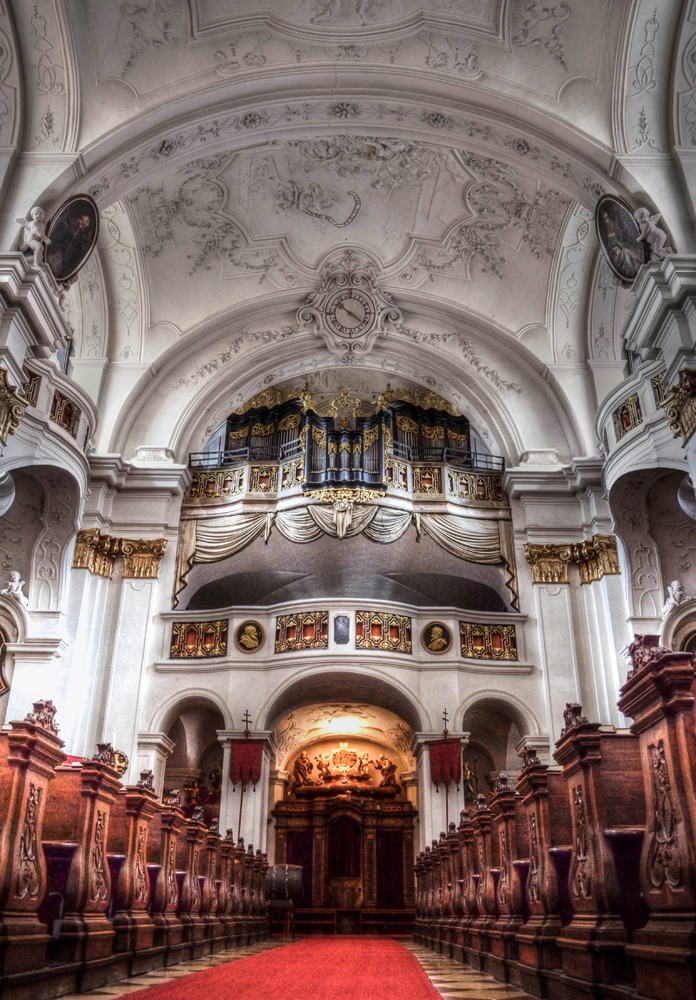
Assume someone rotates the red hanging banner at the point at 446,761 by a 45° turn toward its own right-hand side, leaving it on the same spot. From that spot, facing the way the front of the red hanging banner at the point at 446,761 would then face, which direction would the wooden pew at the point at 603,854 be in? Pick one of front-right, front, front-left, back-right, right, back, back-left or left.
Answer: front-left

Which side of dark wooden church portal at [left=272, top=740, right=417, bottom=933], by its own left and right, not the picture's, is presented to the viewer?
front

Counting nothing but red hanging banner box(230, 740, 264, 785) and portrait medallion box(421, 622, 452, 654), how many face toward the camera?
2

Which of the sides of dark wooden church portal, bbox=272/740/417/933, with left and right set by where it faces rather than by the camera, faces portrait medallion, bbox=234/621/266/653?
front

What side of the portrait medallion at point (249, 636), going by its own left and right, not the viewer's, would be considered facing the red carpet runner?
front

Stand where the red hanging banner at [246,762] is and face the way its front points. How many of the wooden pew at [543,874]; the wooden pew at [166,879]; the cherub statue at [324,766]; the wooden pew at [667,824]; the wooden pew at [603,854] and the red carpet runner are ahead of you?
5

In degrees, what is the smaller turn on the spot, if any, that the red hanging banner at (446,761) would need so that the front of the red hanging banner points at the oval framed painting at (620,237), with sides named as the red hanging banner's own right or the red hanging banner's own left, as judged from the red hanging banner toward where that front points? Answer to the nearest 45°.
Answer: approximately 45° to the red hanging banner's own left

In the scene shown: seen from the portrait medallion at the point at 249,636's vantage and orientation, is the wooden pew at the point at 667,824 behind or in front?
in front

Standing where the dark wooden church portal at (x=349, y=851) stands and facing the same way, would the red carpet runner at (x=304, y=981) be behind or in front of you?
in front

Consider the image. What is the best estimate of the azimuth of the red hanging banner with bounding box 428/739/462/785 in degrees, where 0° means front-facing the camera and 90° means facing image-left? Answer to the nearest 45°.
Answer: approximately 0°
